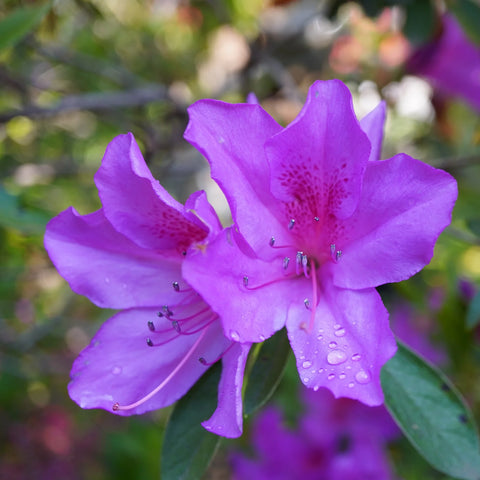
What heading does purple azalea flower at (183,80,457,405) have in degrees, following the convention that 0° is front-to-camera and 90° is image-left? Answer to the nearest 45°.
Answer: approximately 0°

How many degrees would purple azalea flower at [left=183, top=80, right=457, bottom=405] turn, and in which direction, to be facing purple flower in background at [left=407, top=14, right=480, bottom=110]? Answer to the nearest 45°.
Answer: approximately 180°

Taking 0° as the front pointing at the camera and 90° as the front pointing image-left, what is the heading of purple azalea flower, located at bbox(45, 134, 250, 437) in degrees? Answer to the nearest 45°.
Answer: approximately 45°

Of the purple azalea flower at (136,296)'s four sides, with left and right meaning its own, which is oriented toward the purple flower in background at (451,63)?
back
